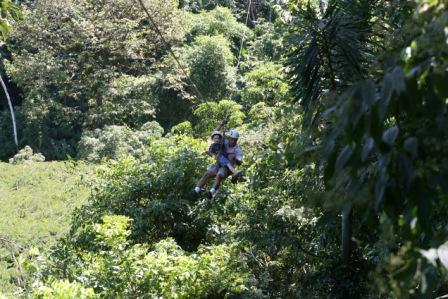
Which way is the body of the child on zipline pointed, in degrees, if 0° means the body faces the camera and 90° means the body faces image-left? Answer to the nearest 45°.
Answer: approximately 45°

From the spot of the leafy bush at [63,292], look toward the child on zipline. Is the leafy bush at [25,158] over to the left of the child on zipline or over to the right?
left

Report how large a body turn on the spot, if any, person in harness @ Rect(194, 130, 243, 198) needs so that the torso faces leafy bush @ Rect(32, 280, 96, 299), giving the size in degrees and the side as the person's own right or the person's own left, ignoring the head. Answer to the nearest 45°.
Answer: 0° — they already face it

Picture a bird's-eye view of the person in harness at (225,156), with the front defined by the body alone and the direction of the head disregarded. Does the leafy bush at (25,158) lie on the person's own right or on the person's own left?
on the person's own right

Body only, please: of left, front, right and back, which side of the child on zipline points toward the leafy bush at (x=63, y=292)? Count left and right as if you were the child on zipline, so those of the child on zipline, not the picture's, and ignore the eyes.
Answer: front

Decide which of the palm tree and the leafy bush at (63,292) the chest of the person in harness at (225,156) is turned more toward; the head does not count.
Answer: the leafy bush
